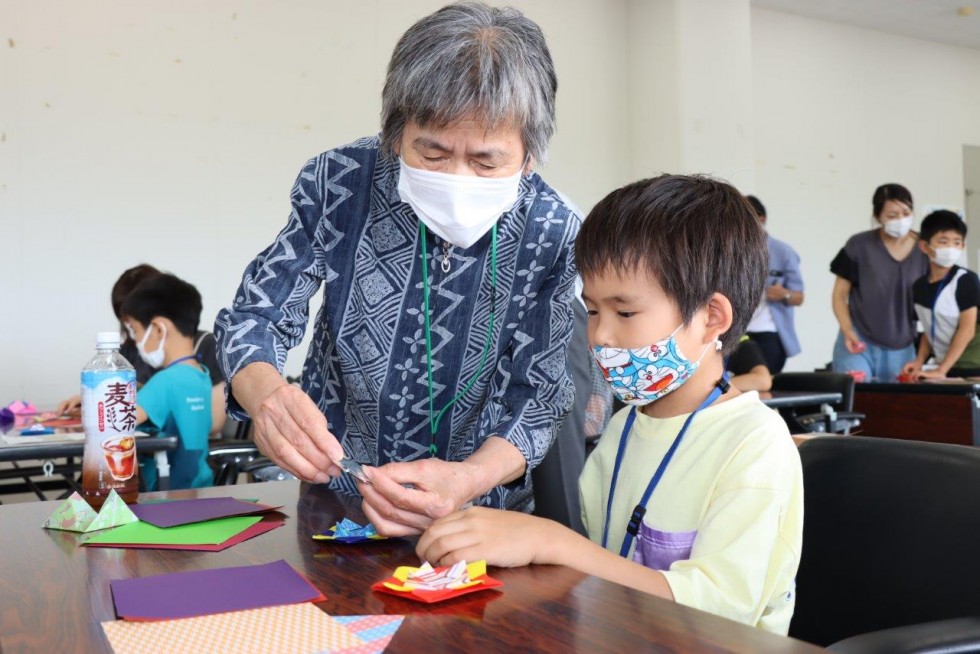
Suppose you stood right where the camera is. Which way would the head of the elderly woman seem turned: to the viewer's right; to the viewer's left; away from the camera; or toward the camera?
toward the camera

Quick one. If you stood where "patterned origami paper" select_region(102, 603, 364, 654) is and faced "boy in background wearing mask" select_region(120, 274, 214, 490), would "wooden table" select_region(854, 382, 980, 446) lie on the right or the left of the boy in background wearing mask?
right

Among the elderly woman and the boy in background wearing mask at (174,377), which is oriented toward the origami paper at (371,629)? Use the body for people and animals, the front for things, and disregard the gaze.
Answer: the elderly woman

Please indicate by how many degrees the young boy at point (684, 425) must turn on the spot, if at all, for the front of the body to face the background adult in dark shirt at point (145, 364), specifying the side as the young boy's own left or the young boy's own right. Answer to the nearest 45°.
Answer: approximately 90° to the young boy's own right

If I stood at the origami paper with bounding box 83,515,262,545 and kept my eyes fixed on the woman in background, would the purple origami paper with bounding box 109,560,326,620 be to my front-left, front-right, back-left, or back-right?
back-right

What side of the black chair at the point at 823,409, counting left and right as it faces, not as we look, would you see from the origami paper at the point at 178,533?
left

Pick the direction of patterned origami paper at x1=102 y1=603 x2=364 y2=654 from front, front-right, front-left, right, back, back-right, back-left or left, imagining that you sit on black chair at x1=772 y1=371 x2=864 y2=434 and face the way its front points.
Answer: left

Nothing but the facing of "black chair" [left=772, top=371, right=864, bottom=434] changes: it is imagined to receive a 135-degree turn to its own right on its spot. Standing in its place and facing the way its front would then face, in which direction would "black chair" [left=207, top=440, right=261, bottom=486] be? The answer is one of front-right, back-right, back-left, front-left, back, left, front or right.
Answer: back

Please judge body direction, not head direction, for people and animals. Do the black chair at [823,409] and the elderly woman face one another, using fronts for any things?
no

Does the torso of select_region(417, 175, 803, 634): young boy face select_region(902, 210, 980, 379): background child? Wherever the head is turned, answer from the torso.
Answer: no

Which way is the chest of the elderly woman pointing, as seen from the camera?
toward the camera

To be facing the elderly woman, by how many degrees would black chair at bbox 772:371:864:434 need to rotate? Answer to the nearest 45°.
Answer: approximately 90° to its left

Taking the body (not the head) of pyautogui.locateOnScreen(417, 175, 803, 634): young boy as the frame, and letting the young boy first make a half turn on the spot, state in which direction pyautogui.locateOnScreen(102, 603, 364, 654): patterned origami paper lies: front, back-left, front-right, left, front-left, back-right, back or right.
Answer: back

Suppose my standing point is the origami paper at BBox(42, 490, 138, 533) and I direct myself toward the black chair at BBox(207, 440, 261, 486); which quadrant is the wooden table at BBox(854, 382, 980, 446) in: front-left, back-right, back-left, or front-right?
front-right
